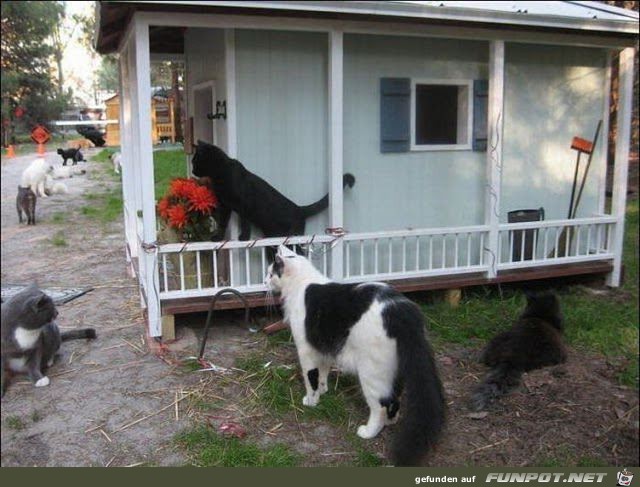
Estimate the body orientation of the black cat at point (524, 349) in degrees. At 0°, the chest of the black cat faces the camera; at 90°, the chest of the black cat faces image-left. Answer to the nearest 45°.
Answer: approximately 225°

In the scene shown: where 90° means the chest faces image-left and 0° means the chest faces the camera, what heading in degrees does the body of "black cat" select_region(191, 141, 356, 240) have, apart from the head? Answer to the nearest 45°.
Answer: approximately 90°

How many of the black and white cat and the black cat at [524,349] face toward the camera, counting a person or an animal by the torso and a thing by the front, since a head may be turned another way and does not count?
0

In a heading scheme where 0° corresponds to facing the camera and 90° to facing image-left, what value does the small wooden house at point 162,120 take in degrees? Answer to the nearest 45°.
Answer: approximately 0°

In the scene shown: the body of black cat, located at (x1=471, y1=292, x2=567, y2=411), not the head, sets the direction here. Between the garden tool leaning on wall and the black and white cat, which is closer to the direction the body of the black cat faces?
the garden tool leaning on wall

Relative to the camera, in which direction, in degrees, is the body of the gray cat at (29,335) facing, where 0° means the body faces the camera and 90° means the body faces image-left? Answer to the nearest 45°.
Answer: approximately 45°

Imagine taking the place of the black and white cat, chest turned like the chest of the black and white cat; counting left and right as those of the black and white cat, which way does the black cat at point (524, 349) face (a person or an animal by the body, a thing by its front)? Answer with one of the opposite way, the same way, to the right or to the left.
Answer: to the right

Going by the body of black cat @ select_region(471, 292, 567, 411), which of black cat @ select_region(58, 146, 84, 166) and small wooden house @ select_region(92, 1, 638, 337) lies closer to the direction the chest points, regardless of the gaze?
the small wooden house

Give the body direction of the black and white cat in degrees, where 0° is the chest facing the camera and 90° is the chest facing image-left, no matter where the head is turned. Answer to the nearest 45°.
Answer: approximately 135°

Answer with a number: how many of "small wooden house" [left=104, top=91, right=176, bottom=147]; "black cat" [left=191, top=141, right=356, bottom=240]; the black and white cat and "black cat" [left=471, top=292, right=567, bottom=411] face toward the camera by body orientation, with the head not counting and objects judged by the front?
1

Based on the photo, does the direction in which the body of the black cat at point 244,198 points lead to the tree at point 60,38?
no

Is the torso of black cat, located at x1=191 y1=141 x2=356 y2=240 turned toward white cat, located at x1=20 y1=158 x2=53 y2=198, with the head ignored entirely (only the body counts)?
no

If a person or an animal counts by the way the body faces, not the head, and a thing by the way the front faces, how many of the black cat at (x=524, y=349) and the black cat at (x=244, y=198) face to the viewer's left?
1

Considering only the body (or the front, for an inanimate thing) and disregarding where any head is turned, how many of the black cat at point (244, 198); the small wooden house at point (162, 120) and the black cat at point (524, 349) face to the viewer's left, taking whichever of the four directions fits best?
1

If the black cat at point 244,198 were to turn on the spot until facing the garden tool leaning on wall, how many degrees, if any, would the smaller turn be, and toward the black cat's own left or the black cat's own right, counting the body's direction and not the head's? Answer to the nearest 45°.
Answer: approximately 180°
